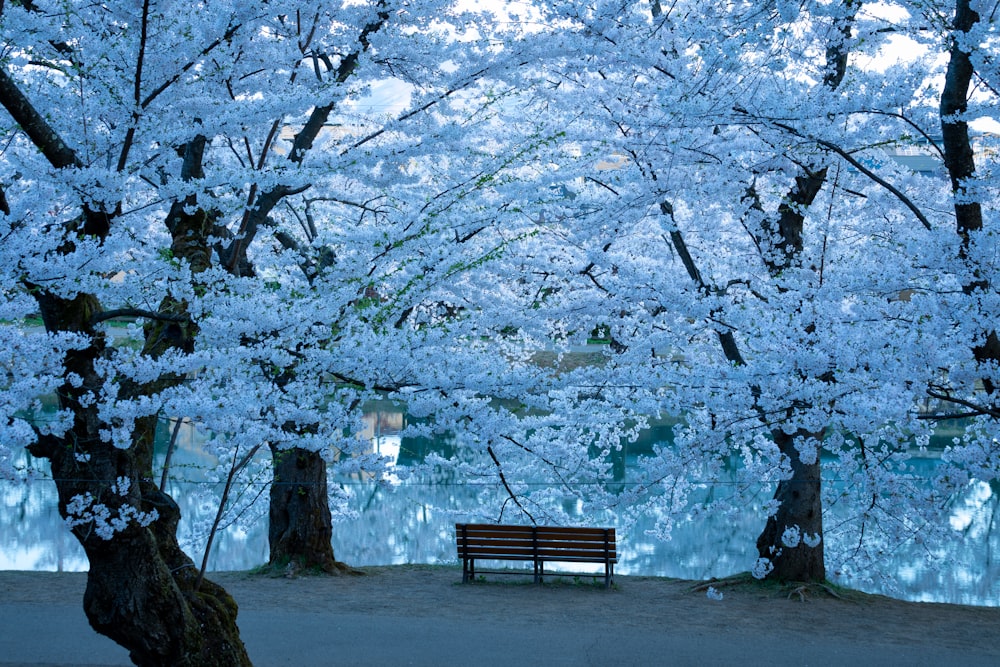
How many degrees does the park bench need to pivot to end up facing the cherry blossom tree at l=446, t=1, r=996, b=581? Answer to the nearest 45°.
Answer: approximately 135° to its right

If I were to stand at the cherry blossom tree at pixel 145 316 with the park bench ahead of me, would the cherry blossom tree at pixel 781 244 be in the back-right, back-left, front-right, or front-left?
front-right

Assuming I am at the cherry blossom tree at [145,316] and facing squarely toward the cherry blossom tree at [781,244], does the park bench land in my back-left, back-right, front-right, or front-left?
front-left

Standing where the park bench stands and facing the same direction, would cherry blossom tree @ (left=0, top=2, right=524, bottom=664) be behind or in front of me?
behind

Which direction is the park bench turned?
away from the camera
